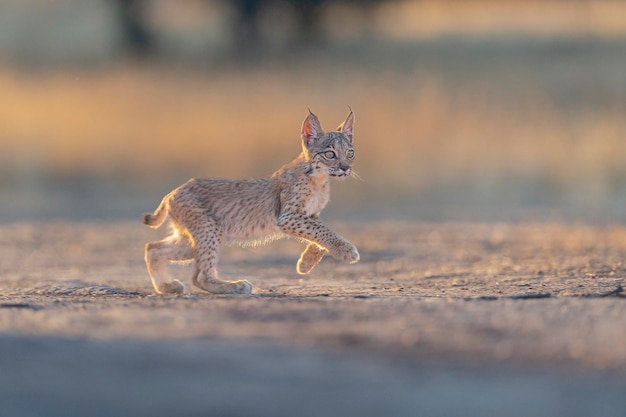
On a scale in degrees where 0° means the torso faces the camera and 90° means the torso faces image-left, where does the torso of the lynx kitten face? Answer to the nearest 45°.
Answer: approximately 270°

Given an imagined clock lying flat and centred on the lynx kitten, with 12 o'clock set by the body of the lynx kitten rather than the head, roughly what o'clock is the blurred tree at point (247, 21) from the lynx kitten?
The blurred tree is roughly at 9 o'clock from the lynx kitten.

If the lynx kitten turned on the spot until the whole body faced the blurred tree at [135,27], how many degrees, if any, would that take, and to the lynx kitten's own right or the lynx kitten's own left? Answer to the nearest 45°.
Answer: approximately 90° to the lynx kitten's own left
